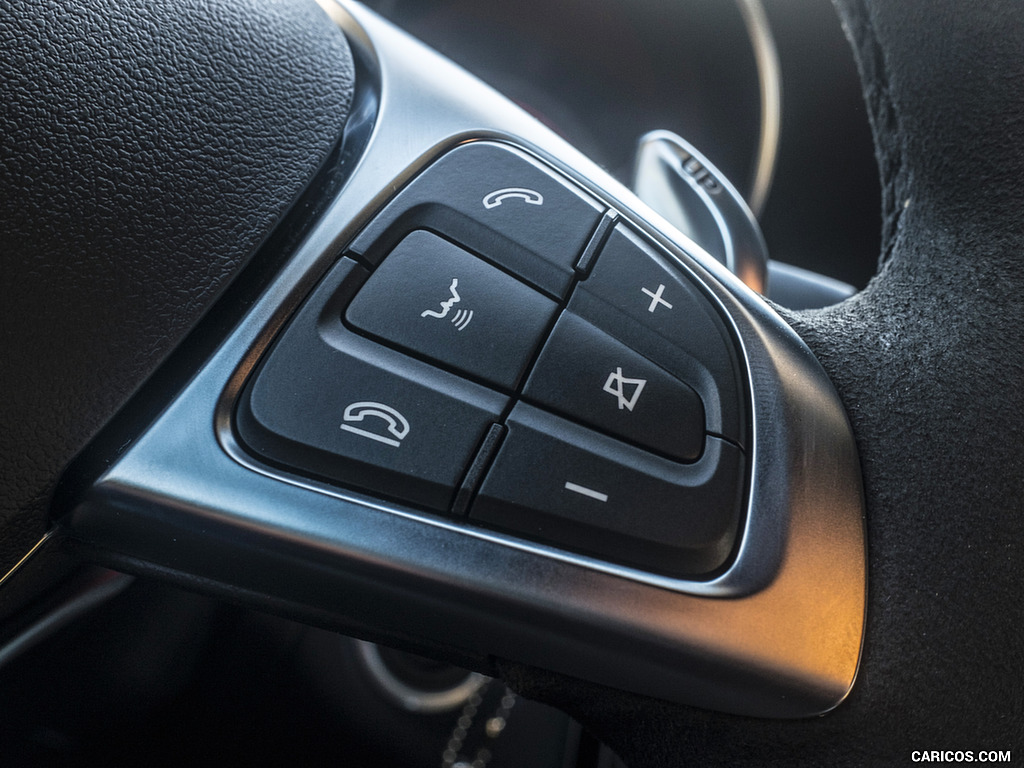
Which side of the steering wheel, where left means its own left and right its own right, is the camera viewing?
front
